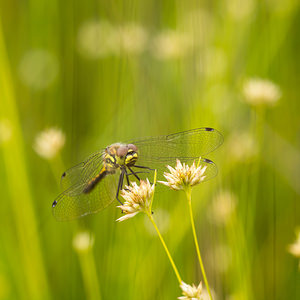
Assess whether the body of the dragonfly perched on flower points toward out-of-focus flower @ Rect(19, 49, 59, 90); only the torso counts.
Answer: no

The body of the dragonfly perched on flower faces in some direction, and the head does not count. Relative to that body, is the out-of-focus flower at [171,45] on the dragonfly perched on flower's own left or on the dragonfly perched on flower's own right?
on the dragonfly perched on flower's own left

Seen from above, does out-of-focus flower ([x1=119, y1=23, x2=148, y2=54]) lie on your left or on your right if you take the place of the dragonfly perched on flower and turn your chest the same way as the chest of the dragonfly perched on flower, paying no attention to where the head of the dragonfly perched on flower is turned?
on your left

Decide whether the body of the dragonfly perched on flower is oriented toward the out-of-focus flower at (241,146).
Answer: no

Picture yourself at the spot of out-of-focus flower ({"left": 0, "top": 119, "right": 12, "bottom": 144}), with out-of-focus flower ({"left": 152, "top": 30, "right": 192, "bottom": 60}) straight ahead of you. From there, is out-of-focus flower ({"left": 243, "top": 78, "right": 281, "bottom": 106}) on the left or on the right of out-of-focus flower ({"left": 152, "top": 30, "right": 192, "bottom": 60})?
right
